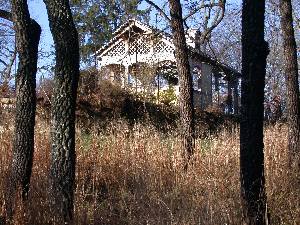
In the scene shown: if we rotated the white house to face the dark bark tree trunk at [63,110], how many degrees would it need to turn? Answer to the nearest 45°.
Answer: approximately 45° to its left

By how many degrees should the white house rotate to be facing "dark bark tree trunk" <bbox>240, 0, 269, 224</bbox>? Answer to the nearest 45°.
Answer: approximately 45° to its left

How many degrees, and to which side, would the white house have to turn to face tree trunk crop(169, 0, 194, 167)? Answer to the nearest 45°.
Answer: approximately 45° to its left

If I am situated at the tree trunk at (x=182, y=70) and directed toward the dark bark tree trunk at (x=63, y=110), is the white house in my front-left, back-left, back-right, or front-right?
back-right

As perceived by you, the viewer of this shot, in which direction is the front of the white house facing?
facing the viewer and to the left of the viewer

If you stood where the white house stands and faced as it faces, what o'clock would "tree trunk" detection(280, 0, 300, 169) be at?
The tree trunk is roughly at 10 o'clock from the white house.
